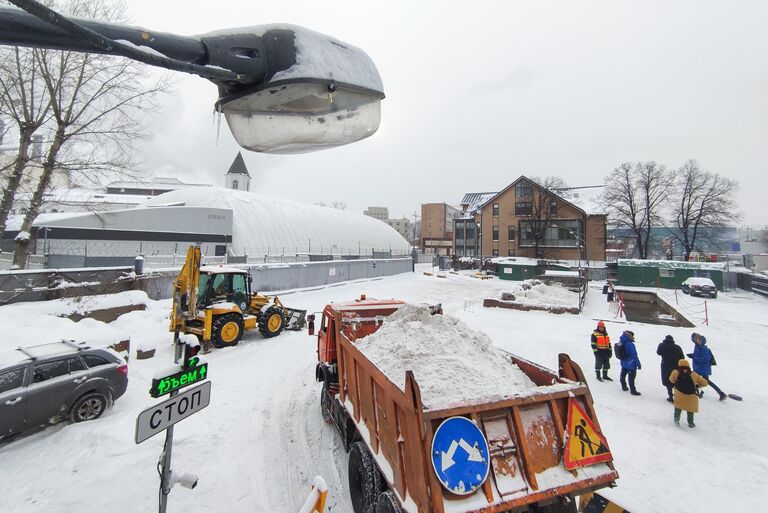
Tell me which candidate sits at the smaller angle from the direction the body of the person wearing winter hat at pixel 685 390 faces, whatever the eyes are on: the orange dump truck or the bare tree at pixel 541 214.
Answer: the bare tree

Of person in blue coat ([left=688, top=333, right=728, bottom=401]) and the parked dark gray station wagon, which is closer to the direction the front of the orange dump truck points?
the parked dark gray station wagon

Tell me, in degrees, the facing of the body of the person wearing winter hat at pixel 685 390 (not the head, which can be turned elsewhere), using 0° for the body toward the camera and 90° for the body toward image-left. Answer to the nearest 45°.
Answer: approximately 180°

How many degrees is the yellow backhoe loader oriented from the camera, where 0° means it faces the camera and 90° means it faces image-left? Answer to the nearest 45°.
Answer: approximately 225°

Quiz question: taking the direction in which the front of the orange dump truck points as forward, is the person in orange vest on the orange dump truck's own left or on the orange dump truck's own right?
on the orange dump truck's own right

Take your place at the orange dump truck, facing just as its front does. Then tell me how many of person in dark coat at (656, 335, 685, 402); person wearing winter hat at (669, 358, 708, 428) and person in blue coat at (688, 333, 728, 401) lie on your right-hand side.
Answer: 3

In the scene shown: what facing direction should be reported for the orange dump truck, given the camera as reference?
facing away from the viewer and to the left of the viewer

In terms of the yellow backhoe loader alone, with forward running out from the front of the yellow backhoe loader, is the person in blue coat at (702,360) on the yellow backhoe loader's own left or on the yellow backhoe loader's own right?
on the yellow backhoe loader's own right

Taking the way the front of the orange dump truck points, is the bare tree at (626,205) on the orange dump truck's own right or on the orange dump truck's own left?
on the orange dump truck's own right

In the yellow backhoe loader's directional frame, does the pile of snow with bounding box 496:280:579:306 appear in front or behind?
in front
